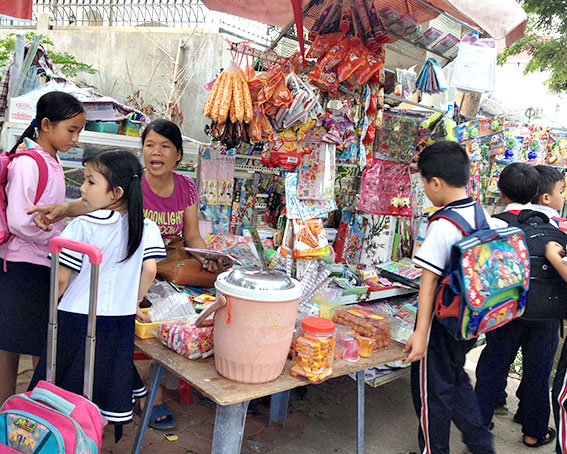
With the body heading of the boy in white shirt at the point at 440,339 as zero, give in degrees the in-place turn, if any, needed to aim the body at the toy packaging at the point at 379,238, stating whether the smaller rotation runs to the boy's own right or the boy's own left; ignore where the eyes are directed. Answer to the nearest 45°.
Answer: approximately 45° to the boy's own right

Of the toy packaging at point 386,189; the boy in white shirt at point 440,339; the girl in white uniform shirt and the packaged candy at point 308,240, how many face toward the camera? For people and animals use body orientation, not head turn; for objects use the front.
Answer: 2

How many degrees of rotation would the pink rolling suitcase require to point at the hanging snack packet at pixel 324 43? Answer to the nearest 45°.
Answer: approximately 180°

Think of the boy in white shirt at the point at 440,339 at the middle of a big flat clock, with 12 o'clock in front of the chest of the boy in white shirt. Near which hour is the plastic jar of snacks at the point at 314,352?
The plastic jar of snacks is roughly at 9 o'clock from the boy in white shirt.

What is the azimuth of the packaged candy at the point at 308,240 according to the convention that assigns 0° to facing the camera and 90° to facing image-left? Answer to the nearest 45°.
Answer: approximately 0°

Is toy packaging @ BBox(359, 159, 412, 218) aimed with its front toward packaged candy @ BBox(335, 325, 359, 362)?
yes

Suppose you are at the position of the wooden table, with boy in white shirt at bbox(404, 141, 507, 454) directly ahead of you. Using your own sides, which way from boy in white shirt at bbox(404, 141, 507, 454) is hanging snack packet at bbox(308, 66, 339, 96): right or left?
left

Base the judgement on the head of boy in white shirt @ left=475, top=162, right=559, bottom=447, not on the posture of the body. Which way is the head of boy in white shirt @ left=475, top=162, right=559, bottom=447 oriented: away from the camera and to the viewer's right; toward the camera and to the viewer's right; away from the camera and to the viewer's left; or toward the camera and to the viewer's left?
away from the camera and to the viewer's left

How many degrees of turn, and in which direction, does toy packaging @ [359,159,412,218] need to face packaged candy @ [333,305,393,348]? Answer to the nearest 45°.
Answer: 0° — it already faces it
